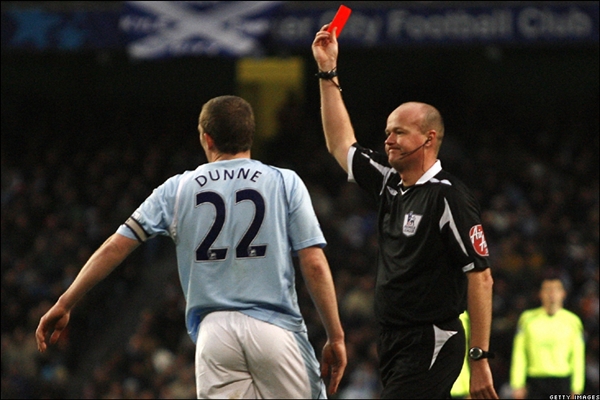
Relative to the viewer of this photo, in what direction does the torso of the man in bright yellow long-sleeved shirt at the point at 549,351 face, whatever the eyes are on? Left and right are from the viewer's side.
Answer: facing the viewer

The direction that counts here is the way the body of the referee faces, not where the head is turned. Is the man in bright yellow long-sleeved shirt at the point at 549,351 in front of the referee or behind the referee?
behind

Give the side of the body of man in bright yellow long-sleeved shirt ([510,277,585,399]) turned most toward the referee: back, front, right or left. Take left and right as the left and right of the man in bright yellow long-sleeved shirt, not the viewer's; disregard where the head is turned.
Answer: front

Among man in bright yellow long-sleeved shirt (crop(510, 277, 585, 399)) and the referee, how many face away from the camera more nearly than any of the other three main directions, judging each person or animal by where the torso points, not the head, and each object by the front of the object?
0

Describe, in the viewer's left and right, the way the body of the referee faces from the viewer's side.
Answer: facing the viewer and to the left of the viewer

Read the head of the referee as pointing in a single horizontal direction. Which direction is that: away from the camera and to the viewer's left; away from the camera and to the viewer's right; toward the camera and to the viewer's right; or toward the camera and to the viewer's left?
toward the camera and to the viewer's left
